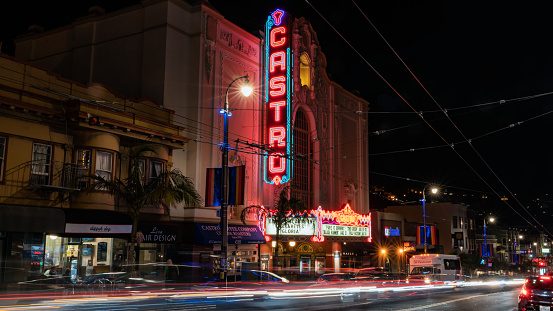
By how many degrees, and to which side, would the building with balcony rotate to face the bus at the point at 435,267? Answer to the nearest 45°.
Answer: approximately 45° to its left

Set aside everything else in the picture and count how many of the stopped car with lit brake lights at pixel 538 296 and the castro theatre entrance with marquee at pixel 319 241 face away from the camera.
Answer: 1

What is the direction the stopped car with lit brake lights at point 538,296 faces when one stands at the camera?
facing away from the viewer

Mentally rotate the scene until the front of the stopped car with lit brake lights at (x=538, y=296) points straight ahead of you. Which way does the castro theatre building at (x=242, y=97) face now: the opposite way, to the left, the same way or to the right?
to the right

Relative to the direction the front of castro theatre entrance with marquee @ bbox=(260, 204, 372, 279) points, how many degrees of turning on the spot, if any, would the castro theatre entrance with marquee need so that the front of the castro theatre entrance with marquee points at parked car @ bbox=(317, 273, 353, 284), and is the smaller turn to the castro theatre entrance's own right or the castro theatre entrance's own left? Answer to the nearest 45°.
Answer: approximately 45° to the castro theatre entrance's own right

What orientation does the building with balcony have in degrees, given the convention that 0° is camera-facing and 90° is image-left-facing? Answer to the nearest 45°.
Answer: approximately 315°

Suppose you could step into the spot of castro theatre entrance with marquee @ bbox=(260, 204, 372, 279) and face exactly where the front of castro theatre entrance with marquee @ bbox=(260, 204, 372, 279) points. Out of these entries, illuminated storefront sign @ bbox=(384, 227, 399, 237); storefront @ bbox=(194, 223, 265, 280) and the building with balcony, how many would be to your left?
1

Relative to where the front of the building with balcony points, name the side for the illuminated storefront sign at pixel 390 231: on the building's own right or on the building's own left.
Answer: on the building's own left

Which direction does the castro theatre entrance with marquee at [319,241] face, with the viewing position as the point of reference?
facing the viewer and to the right of the viewer

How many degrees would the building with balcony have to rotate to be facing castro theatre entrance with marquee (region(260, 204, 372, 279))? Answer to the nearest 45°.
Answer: approximately 90° to its left
